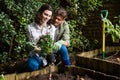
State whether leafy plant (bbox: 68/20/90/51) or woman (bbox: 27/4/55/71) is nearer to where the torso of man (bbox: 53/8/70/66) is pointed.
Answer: the woman

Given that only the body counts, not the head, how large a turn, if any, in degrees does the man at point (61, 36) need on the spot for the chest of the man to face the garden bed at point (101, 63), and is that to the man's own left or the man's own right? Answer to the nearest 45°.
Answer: approximately 135° to the man's own left

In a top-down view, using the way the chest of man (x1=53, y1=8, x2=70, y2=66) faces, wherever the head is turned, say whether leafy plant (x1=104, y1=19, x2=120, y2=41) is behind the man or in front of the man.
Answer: behind

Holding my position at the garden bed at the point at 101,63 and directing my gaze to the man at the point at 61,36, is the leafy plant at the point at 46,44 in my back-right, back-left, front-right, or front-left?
front-left

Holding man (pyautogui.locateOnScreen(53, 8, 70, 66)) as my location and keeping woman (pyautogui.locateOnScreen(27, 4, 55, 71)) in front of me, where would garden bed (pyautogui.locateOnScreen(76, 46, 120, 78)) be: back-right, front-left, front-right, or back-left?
back-left

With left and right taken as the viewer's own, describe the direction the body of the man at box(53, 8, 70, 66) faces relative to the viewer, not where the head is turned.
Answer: facing the viewer and to the left of the viewer
